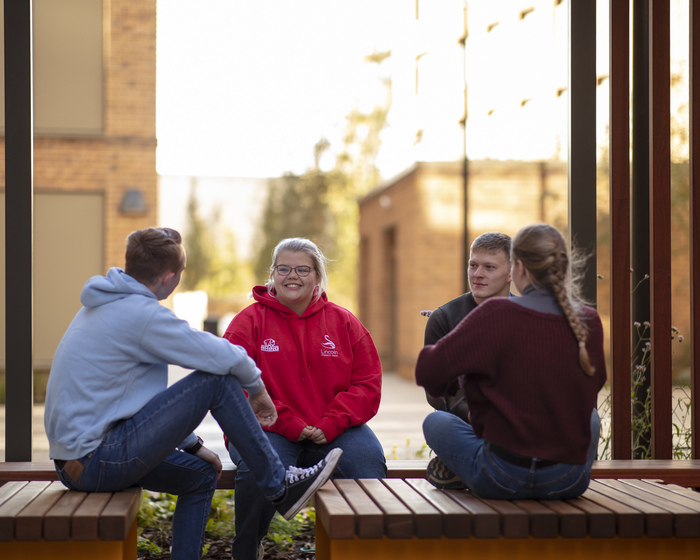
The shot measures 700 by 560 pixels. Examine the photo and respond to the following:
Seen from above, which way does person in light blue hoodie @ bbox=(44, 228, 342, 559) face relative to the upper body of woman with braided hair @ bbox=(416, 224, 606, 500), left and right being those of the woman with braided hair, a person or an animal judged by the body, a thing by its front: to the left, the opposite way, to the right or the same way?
to the right

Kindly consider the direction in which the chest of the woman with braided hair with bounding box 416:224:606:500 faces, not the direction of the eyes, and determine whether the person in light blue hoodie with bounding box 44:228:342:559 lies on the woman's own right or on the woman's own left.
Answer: on the woman's own left

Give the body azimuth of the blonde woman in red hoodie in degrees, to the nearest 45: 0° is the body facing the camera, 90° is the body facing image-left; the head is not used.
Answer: approximately 0°

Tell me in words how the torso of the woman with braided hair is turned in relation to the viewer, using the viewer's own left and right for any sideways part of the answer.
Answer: facing away from the viewer and to the left of the viewer

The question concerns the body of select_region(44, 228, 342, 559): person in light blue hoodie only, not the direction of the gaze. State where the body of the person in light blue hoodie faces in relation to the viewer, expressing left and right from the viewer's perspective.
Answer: facing away from the viewer and to the right of the viewer

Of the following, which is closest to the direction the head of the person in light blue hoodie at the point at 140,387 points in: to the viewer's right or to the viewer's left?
to the viewer's right

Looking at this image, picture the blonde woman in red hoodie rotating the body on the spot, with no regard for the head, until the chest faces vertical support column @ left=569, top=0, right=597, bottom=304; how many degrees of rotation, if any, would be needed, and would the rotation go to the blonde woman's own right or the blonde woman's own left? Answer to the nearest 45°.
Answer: approximately 90° to the blonde woman's own left

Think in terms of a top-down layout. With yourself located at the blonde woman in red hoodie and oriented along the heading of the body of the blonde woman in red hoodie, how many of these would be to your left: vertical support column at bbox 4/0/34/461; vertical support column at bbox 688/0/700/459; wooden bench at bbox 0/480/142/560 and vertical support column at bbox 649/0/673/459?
2

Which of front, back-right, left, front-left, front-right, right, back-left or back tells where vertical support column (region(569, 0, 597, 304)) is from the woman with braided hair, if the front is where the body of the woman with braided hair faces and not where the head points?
front-right

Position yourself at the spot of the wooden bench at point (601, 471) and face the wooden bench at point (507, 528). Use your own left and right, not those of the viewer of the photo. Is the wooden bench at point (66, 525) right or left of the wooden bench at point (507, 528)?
right

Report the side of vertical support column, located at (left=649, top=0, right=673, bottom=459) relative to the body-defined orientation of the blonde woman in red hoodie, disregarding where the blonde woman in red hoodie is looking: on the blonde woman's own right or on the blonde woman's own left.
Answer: on the blonde woman's own left

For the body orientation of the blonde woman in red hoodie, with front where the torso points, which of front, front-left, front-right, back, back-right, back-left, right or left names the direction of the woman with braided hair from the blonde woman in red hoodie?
front-left

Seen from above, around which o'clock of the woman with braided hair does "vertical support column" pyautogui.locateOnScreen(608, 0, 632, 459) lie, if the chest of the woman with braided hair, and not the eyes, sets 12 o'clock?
The vertical support column is roughly at 2 o'clock from the woman with braided hair.

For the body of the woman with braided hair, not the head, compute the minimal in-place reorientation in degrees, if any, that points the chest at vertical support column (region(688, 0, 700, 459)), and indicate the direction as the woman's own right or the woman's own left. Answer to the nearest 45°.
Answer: approximately 90° to the woman's own right

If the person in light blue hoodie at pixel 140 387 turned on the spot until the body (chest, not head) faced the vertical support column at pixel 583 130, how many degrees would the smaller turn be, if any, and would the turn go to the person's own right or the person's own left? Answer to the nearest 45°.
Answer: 0° — they already face it

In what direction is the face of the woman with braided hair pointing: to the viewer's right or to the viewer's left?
to the viewer's left
